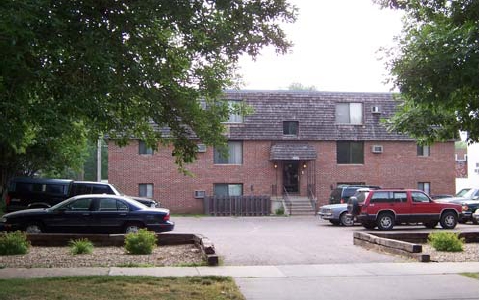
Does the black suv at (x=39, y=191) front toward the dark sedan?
no

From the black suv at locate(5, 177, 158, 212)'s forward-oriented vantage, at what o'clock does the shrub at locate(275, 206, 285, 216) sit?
The shrub is roughly at 11 o'clock from the black suv.

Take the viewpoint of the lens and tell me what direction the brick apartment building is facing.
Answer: facing the viewer

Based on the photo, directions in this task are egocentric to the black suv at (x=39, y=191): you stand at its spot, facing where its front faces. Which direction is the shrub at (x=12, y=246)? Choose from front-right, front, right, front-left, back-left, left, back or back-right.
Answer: right

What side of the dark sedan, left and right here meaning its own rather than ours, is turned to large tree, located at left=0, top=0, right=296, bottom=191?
left

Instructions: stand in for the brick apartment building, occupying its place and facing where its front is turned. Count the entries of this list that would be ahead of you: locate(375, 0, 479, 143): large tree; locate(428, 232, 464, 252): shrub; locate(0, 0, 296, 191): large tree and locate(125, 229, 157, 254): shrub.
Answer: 4

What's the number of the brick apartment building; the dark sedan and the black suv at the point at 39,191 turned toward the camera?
1

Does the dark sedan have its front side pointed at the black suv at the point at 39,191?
no

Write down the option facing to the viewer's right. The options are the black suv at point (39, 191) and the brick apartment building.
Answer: the black suv

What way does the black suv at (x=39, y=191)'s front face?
to the viewer's right

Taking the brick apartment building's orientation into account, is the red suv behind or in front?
in front

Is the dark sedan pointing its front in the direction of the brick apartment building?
no
